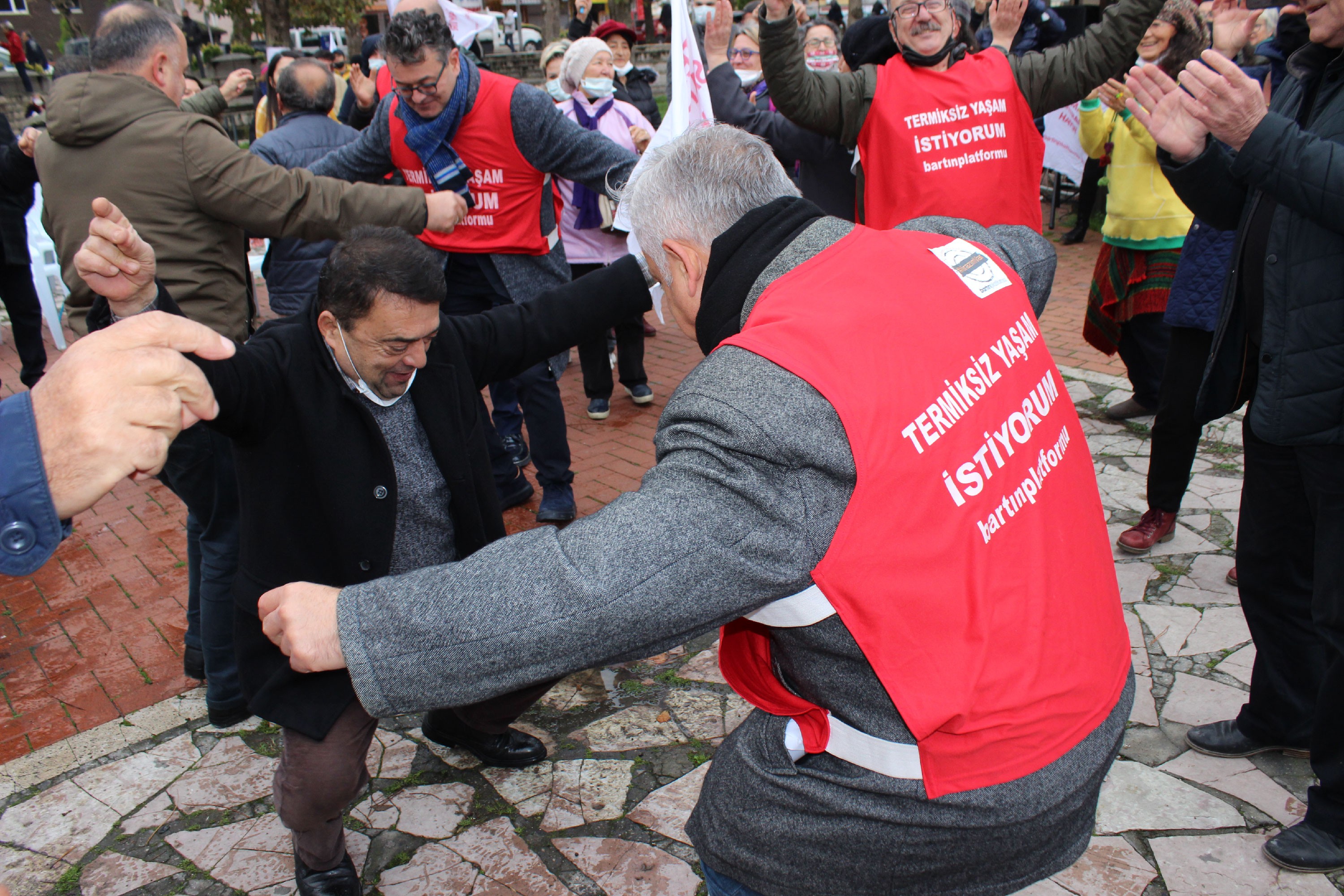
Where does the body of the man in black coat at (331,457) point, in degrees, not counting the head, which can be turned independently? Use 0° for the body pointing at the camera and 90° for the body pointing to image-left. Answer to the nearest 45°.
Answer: approximately 315°

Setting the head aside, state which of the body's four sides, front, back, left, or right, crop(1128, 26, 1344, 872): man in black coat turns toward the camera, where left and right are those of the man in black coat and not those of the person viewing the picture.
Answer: left

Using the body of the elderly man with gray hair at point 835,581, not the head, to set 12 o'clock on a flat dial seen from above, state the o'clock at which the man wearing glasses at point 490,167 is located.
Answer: The man wearing glasses is roughly at 1 o'clock from the elderly man with gray hair.

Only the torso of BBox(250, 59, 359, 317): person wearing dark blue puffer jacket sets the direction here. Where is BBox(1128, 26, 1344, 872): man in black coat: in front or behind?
behind

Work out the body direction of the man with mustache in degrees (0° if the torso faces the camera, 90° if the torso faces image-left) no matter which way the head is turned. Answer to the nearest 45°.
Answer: approximately 0°

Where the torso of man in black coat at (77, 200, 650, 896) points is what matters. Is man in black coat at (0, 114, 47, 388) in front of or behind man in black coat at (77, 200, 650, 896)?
behind

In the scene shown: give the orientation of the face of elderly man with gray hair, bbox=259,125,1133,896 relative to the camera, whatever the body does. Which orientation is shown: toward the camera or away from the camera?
away from the camera

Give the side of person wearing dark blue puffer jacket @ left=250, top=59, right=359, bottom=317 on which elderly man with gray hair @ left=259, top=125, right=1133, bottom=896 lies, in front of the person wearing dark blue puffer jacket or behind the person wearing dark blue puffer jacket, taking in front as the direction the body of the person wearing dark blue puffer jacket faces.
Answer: behind

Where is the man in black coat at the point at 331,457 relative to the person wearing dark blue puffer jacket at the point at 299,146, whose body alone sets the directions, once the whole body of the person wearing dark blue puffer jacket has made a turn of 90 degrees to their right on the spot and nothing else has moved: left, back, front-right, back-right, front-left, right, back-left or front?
right

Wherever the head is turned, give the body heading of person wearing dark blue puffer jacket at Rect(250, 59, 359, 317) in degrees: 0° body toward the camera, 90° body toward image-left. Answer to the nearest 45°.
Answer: approximately 180°

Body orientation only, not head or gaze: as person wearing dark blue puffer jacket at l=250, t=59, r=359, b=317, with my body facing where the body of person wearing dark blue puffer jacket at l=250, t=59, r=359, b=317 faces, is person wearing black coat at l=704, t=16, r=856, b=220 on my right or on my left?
on my right
